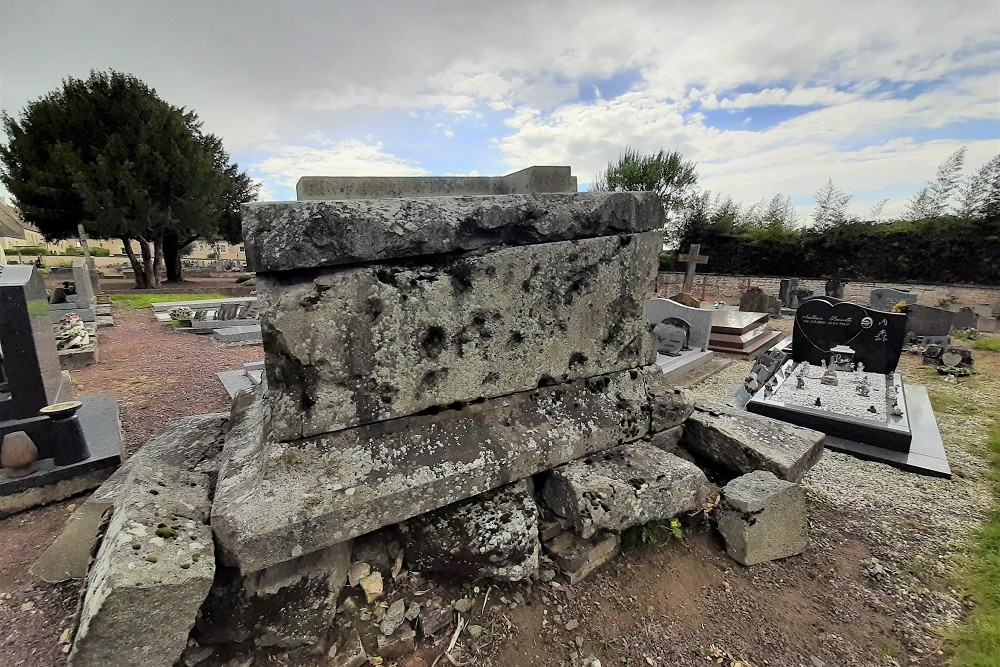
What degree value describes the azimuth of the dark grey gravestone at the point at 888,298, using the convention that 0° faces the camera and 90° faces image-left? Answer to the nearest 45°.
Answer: approximately 0°

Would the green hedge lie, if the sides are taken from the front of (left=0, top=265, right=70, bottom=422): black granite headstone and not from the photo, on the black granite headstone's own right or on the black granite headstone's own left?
on the black granite headstone's own left

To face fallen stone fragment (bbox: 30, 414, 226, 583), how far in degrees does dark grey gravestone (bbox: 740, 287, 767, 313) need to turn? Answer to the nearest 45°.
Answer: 0° — it already faces it
